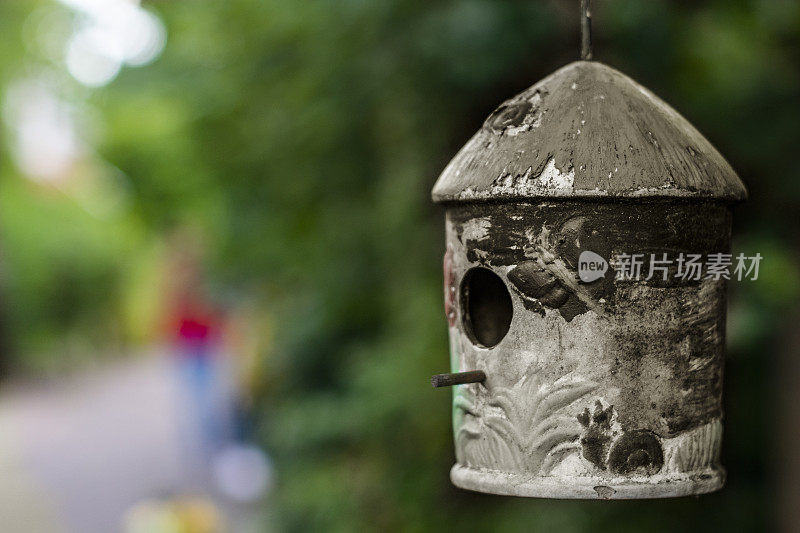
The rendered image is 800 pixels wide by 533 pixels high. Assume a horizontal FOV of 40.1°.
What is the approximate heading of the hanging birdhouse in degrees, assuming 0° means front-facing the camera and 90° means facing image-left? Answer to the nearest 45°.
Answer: approximately 45°
